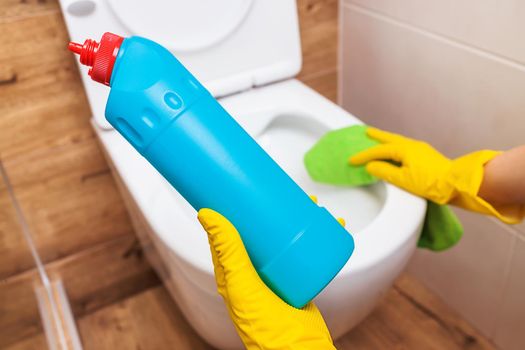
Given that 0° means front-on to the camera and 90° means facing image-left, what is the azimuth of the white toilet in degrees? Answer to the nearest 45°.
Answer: approximately 315°
